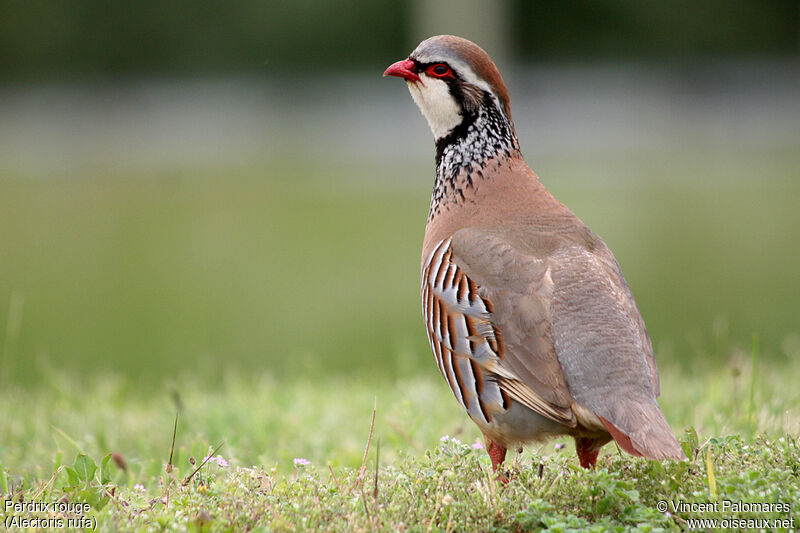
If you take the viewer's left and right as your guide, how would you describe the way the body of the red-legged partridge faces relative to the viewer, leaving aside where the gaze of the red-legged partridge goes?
facing away from the viewer and to the left of the viewer
